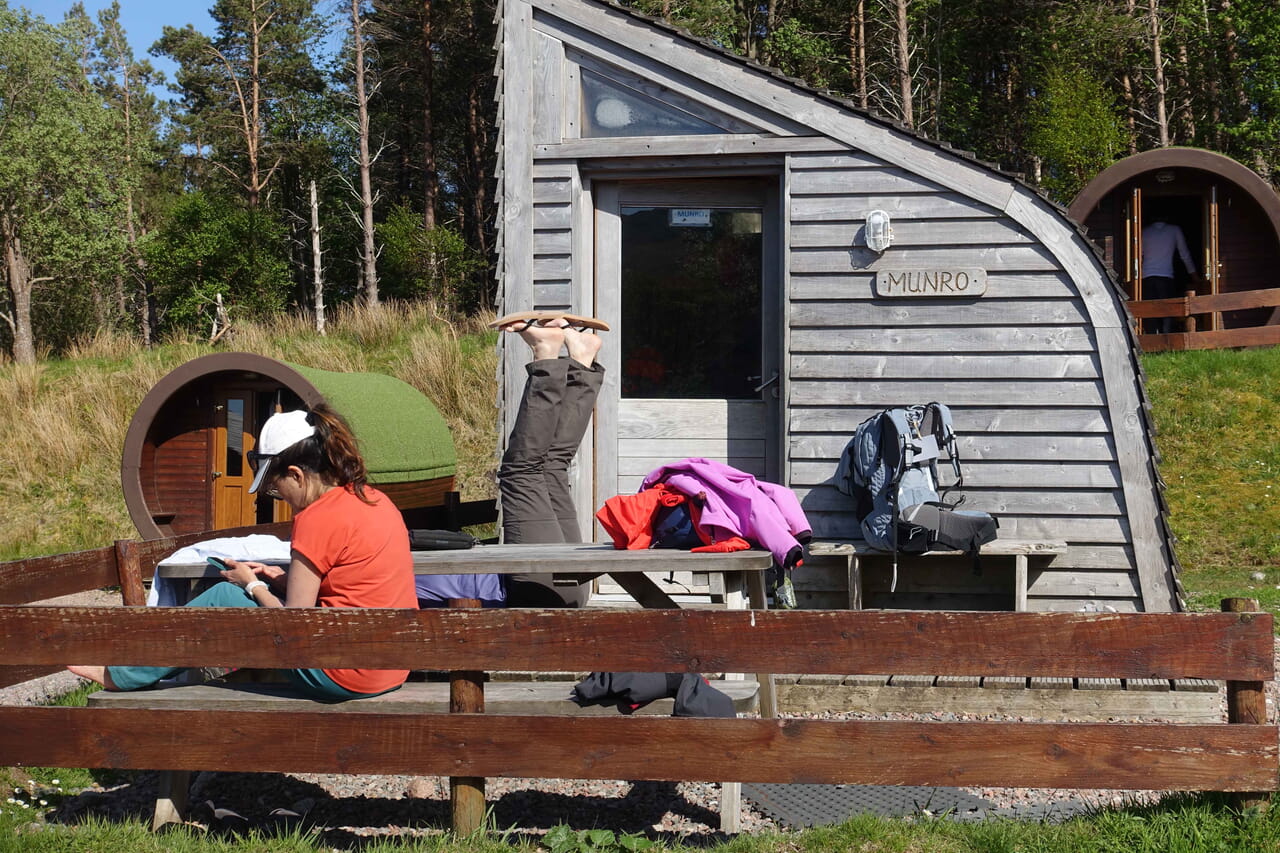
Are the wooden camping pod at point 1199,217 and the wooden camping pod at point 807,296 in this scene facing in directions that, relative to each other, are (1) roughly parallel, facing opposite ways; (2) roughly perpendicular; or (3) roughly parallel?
roughly parallel

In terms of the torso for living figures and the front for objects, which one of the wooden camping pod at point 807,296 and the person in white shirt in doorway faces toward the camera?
the wooden camping pod

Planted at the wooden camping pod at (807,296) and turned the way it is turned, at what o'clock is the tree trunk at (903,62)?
The tree trunk is roughly at 6 o'clock from the wooden camping pod.

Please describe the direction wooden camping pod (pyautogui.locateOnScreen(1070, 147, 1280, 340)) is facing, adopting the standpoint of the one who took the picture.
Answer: facing the viewer

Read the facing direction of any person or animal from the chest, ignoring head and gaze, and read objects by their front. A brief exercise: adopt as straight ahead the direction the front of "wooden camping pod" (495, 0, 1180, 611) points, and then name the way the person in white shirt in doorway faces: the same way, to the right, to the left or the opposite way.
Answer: the opposite way

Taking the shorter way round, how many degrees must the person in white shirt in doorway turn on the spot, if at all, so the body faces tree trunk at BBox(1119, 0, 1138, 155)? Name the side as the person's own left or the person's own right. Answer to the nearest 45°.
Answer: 0° — they already face it

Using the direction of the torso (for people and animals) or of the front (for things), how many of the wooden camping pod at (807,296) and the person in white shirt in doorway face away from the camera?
1

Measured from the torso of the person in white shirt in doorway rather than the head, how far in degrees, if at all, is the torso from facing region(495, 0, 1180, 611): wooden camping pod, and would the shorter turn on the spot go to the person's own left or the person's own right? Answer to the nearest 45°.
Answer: approximately 180°

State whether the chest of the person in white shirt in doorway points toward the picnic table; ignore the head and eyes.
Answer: no

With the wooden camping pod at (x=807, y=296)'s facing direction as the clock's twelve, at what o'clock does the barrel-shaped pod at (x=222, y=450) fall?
The barrel-shaped pod is roughly at 4 o'clock from the wooden camping pod.

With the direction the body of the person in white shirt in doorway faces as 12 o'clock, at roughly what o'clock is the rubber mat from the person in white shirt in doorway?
The rubber mat is roughly at 6 o'clock from the person in white shirt in doorway.

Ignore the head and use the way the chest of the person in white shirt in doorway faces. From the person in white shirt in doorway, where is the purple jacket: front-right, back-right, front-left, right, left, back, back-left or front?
back

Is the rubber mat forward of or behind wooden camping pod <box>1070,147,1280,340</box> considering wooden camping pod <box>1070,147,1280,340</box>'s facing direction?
forward

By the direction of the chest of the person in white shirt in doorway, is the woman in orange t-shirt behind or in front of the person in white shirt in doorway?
behind

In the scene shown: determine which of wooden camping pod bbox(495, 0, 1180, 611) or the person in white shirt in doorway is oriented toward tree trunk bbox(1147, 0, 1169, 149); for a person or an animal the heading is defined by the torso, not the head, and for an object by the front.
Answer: the person in white shirt in doorway

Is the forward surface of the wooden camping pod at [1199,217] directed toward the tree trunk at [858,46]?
no

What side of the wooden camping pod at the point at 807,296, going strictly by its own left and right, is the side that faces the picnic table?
front

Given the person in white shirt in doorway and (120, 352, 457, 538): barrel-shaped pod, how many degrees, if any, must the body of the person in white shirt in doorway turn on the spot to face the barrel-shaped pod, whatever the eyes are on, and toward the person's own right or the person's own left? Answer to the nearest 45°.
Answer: approximately 135° to the person's own left

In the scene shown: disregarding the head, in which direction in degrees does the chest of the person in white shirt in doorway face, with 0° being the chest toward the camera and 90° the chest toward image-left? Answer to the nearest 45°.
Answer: approximately 180°

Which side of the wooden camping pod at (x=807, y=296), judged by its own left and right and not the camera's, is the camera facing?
front
